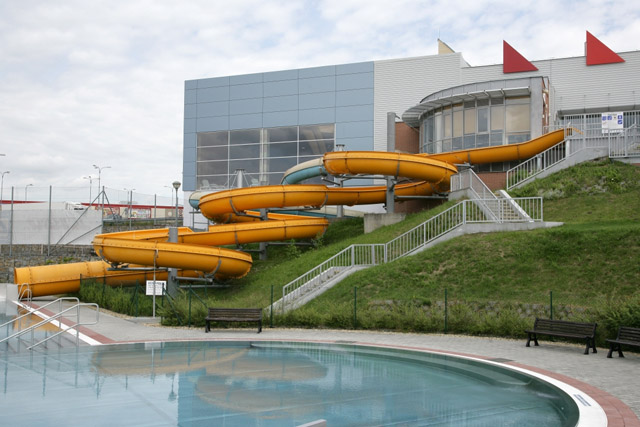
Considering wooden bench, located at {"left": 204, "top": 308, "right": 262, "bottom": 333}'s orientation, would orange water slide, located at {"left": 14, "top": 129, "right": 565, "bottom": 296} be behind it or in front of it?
behind

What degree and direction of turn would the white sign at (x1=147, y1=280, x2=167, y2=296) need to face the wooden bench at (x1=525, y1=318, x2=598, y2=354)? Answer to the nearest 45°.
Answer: approximately 45° to its left

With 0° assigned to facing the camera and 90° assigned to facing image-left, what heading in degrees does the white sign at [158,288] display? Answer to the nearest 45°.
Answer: approximately 0°

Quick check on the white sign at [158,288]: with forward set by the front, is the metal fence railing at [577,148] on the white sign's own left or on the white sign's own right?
on the white sign's own left

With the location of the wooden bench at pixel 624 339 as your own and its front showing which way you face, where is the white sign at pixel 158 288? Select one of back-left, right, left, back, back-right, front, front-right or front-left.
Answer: front-right

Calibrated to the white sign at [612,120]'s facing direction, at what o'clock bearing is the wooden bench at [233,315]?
The wooden bench is roughly at 1 o'clock from the white sign.

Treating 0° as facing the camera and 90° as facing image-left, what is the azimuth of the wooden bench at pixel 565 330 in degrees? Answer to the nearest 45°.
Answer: approximately 45°

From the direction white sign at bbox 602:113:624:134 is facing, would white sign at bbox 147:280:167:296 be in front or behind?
in front

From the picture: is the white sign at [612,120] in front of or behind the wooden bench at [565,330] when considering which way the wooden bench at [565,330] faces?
behind

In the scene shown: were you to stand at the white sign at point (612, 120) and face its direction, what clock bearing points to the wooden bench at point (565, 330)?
The wooden bench is roughly at 12 o'clock from the white sign.
